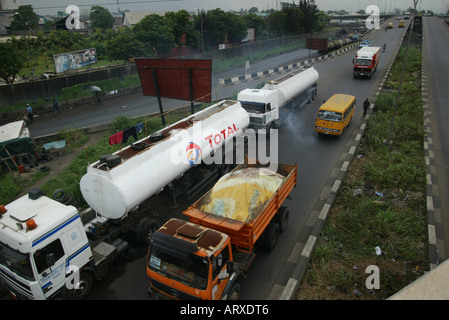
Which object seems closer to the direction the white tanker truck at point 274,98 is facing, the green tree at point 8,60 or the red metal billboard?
the red metal billboard

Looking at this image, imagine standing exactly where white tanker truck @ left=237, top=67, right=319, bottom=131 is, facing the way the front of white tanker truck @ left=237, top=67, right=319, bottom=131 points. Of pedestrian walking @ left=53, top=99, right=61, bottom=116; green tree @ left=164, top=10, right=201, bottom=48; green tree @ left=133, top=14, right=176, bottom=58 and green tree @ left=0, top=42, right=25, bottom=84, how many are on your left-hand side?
0

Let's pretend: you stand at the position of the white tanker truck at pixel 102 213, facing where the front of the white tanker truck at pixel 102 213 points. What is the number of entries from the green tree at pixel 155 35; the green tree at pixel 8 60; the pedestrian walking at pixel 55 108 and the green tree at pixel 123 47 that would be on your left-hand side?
0

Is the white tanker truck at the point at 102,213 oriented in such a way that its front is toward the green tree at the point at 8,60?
no

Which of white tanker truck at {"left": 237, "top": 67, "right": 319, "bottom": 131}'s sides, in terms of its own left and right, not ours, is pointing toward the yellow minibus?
left

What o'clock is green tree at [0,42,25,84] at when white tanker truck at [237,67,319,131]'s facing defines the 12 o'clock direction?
The green tree is roughly at 2 o'clock from the white tanker truck.

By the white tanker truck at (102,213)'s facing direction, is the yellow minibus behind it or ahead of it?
behind

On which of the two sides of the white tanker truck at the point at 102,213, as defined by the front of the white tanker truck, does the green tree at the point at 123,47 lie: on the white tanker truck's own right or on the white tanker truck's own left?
on the white tanker truck's own right

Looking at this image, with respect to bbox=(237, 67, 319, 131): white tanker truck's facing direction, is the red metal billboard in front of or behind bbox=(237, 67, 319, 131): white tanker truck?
in front

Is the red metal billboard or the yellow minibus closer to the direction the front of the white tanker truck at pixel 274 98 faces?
the red metal billboard

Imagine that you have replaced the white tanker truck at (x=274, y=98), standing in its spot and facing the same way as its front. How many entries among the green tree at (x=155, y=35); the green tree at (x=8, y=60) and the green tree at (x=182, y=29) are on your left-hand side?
0

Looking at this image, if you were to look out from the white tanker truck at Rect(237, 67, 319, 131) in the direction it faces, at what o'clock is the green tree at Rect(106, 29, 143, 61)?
The green tree is roughly at 3 o'clock from the white tanker truck.

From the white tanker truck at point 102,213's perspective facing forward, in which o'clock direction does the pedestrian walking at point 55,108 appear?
The pedestrian walking is roughly at 4 o'clock from the white tanker truck.
